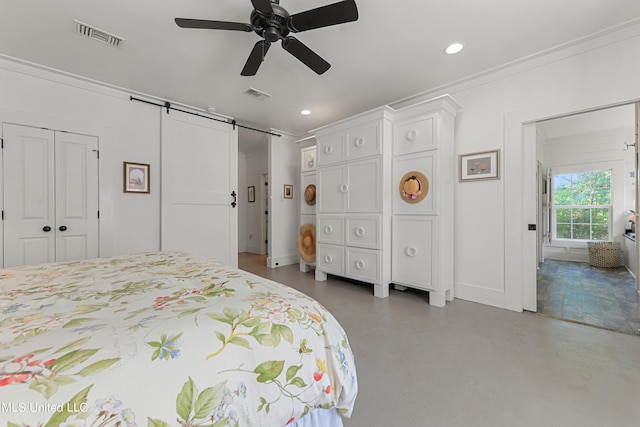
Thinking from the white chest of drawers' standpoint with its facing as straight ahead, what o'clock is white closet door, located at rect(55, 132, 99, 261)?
The white closet door is roughly at 1 o'clock from the white chest of drawers.

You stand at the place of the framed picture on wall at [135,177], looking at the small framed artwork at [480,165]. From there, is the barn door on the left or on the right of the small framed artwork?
left

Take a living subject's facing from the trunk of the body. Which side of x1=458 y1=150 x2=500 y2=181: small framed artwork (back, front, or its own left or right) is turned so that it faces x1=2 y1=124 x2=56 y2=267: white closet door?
front

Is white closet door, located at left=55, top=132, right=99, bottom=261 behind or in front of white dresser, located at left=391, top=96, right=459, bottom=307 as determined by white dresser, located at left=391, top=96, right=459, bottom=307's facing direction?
in front

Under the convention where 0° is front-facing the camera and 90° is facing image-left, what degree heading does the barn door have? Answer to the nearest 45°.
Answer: approximately 315°

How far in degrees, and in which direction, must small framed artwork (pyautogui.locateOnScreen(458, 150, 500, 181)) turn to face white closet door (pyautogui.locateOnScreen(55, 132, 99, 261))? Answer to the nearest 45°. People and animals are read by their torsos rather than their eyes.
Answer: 0° — it already faces it

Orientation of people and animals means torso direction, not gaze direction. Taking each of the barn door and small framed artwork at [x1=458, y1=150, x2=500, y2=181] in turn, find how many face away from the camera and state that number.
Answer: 0

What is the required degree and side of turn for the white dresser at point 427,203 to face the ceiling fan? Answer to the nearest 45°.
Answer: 0° — it already faces it

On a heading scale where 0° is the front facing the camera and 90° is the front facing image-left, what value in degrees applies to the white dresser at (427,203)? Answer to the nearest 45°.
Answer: approximately 45°

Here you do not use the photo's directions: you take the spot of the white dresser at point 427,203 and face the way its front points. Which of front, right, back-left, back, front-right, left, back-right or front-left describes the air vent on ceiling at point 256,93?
front-right

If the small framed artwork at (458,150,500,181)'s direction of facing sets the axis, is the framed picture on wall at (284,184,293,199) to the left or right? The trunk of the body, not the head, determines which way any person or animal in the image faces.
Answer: on its right

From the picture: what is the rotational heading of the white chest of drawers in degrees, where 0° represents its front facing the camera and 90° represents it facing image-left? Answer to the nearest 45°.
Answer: approximately 45°

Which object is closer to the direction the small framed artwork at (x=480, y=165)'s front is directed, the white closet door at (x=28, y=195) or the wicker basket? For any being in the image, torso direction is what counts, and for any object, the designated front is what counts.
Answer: the white closet door

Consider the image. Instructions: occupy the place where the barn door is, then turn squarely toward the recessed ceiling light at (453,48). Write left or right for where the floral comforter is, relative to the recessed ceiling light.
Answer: right
